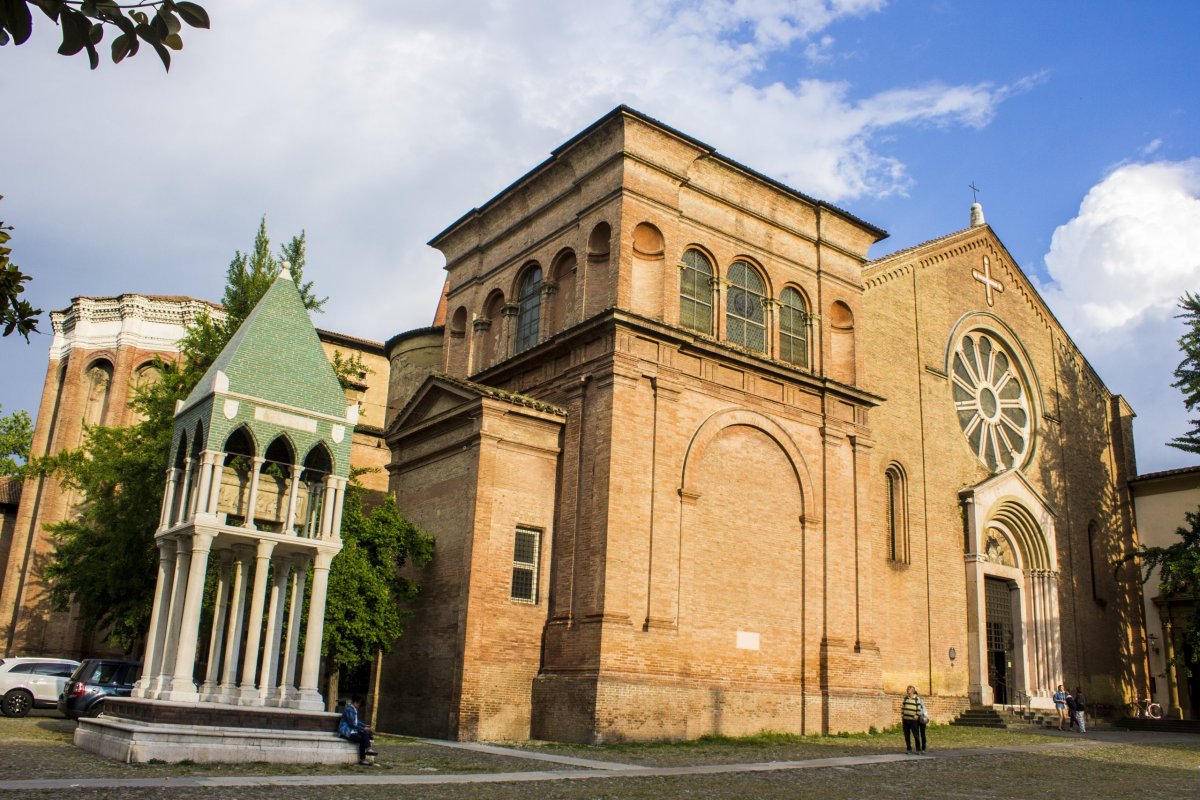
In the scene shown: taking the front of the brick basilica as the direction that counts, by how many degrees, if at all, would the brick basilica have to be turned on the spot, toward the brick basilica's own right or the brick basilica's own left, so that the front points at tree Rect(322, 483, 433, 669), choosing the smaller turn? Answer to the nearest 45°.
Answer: approximately 135° to the brick basilica's own right

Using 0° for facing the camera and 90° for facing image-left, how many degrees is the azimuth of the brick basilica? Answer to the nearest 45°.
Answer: approximately 315°

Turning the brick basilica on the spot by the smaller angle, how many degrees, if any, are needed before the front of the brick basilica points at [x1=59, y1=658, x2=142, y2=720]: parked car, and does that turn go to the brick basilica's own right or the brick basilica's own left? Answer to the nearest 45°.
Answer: approximately 135° to the brick basilica's own right
